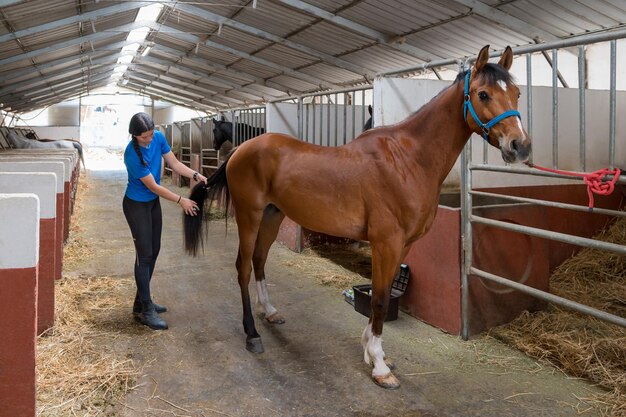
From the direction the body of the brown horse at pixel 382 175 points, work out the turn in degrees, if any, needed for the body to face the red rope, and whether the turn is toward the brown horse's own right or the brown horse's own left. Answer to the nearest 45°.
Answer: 0° — it already faces it

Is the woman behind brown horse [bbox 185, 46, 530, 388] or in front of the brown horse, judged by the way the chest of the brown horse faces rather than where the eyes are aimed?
behind

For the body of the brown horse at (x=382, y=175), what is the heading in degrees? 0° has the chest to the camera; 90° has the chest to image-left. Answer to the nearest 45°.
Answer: approximately 315°

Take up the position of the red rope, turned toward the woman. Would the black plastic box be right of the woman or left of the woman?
right

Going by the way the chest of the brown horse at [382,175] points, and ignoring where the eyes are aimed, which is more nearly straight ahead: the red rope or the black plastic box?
the red rope

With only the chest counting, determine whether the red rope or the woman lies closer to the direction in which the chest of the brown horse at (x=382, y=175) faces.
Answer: the red rope
